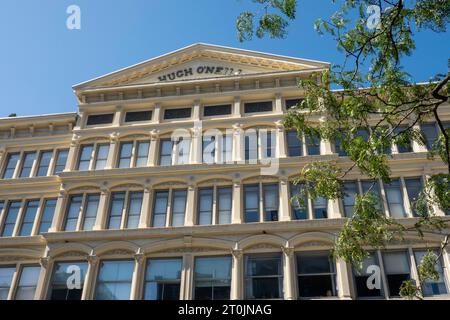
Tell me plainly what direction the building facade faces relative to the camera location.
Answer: facing the viewer
